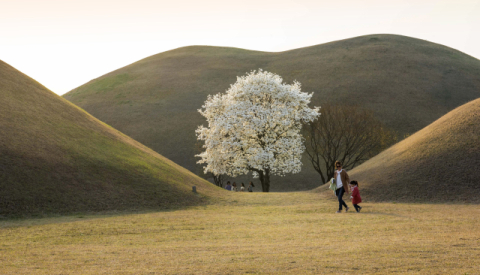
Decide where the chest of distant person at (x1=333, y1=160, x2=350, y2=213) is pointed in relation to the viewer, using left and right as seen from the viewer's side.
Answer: facing the viewer and to the left of the viewer

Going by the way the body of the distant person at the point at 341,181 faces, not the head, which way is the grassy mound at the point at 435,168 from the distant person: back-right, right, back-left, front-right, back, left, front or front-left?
back

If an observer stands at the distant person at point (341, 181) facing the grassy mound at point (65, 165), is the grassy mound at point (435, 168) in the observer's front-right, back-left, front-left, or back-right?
back-right

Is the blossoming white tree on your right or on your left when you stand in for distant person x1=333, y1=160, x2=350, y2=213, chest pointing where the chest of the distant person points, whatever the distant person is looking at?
on your right

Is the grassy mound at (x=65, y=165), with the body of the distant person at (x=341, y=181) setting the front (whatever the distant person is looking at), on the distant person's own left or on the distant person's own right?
on the distant person's own right

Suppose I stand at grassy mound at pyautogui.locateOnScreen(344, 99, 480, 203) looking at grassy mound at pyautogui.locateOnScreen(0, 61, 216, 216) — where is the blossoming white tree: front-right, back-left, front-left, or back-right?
front-right

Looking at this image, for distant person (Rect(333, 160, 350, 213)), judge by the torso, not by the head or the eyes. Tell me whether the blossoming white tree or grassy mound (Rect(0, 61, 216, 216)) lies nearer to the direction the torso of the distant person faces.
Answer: the grassy mound

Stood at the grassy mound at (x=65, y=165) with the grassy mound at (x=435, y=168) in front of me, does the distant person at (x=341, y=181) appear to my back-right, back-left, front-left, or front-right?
front-right
